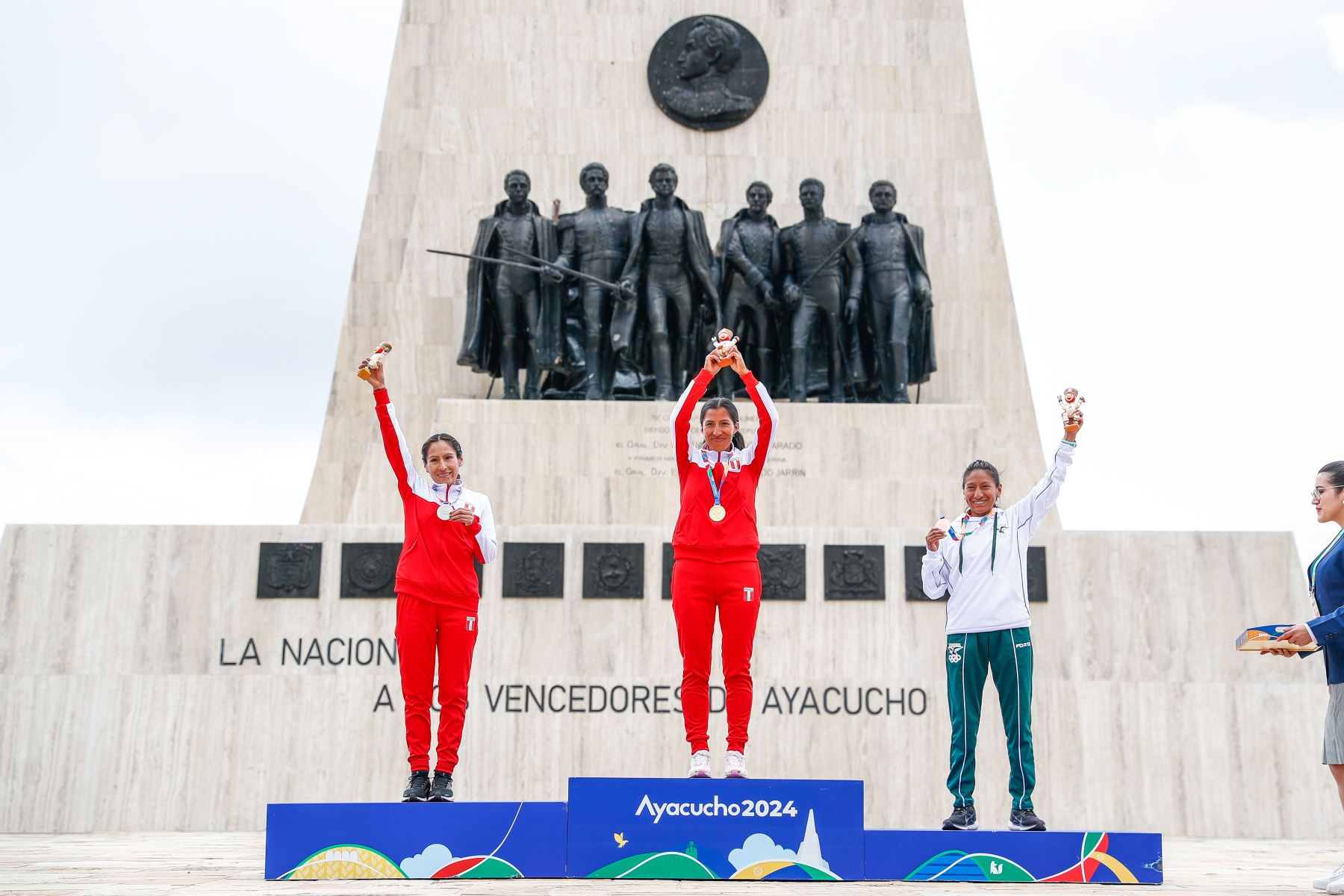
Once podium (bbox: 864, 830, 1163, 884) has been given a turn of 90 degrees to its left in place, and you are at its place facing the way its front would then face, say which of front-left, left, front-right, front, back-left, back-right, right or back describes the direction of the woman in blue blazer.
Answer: front

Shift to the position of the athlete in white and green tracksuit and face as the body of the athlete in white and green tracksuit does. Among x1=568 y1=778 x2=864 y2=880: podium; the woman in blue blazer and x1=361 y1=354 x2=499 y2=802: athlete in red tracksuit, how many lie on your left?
1

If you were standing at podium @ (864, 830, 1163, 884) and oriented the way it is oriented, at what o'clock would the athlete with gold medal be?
The athlete with gold medal is roughly at 3 o'clock from the podium.

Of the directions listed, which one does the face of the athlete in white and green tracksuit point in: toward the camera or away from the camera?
toward the camera

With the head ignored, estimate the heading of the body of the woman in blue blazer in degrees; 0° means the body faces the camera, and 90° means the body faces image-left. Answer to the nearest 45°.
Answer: approximately 90°

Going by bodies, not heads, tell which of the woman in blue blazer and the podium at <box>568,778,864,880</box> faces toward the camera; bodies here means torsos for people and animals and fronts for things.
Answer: the podium

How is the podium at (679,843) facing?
toward the camera

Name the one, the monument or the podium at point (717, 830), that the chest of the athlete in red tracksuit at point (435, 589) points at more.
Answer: the podium

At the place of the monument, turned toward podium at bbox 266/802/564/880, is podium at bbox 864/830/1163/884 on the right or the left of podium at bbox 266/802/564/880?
left

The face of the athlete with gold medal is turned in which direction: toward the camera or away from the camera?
toward the camera

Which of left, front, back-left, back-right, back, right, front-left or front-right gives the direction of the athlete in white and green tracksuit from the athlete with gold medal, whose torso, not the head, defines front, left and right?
left

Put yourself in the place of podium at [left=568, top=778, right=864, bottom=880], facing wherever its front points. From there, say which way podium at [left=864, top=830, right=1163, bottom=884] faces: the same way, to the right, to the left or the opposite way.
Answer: the same way

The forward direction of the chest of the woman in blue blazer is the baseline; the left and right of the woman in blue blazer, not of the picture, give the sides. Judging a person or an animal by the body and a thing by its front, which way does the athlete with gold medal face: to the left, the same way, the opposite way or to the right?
to the left

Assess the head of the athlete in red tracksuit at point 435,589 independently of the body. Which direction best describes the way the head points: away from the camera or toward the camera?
toward the camera

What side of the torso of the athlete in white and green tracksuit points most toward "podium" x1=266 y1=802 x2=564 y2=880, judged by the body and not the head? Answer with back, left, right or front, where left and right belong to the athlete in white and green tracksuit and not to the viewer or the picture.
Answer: right

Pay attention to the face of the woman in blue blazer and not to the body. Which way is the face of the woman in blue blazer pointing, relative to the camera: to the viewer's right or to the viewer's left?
to the viewer's left
